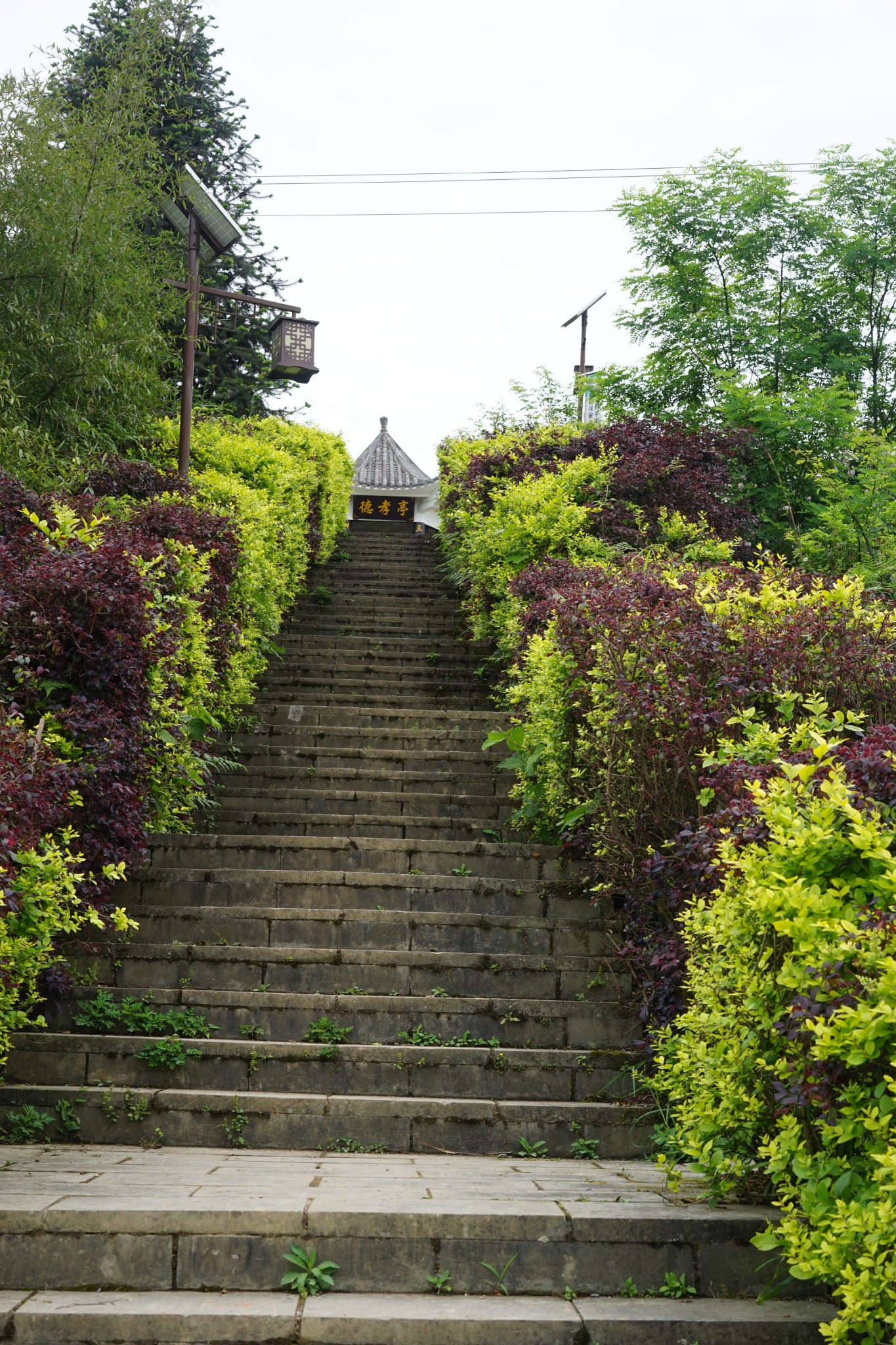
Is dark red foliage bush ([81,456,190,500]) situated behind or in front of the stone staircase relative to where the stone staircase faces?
behind

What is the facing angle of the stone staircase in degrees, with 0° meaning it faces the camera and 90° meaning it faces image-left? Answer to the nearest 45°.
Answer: approximately 0°

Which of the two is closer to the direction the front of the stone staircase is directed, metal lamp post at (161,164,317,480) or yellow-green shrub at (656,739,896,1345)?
the yellow-green shrub

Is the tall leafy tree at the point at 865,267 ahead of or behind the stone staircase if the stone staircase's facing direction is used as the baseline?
behind

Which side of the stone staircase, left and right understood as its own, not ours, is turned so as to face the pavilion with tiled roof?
back
